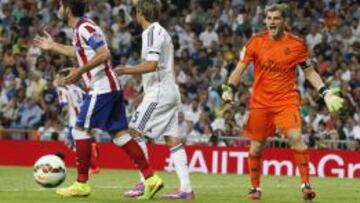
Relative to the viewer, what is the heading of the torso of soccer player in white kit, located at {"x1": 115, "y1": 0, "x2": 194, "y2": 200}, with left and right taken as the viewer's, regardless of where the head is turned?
facing to the left of the viewer

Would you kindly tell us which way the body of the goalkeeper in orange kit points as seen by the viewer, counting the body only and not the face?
toward the camera

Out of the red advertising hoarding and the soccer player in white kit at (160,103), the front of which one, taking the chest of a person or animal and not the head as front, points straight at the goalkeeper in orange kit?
the red advertising hoarding

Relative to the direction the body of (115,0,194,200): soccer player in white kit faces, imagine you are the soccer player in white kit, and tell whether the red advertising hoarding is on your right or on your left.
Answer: on your right

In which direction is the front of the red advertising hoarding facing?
toward the camera

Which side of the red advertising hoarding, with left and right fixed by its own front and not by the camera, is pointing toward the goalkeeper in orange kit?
front

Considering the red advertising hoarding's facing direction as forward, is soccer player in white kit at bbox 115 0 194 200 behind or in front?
in front

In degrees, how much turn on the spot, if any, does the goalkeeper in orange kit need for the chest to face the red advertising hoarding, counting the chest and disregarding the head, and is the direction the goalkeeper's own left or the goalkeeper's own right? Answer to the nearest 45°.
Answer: approximately 180°
